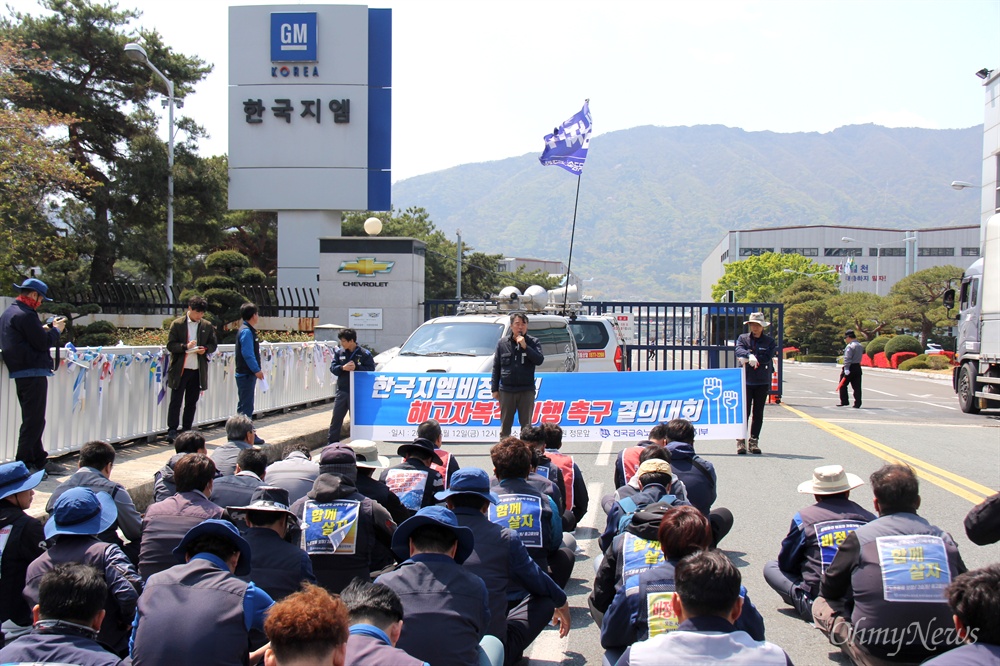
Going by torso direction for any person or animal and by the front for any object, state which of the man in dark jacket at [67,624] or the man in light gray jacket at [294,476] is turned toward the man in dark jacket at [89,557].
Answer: the man in dark jacket at [67,624]

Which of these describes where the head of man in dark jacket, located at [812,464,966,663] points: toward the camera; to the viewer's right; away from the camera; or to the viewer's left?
away from the camera

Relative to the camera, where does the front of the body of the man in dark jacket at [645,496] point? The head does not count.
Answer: away from the camera

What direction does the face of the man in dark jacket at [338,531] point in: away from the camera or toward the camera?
away from the camera

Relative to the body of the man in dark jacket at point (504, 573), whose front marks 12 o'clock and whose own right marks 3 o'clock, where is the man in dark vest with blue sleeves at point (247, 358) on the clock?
the man in dark vest with blue sleeves at point (247, 358) is roughly at 11 o'clock from the man in dark jacket at point (504, 573).

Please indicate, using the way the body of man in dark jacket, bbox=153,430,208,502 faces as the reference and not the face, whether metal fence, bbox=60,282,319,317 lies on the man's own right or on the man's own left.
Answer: on the man's own left

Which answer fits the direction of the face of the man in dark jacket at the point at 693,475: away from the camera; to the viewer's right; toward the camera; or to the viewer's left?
away from the camera

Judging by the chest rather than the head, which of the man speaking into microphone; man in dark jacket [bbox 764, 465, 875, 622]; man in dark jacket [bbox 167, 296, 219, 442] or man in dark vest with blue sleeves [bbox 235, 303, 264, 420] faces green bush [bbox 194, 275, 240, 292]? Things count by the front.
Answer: man in dark jacket [bbox 764, 465, 875, 622]

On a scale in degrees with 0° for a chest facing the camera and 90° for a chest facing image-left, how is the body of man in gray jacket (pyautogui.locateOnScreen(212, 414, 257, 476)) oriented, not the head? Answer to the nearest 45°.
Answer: approximately 225°

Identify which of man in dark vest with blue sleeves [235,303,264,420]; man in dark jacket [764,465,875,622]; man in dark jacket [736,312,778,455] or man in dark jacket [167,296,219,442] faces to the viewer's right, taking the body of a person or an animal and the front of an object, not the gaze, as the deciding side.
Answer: man in dark vest with blue sleeves [235,303,264,420]

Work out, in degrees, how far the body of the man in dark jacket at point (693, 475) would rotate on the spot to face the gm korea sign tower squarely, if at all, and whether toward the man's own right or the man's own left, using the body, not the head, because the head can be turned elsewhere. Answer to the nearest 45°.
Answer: approximately 45° to the man's own left

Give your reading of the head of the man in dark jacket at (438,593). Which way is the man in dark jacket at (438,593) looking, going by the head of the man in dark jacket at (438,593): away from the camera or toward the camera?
away from the camera

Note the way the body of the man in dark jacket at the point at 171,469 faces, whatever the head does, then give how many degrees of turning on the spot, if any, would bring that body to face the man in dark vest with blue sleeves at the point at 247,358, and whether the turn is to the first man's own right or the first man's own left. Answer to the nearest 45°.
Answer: approximately 45° to the first man's own left
